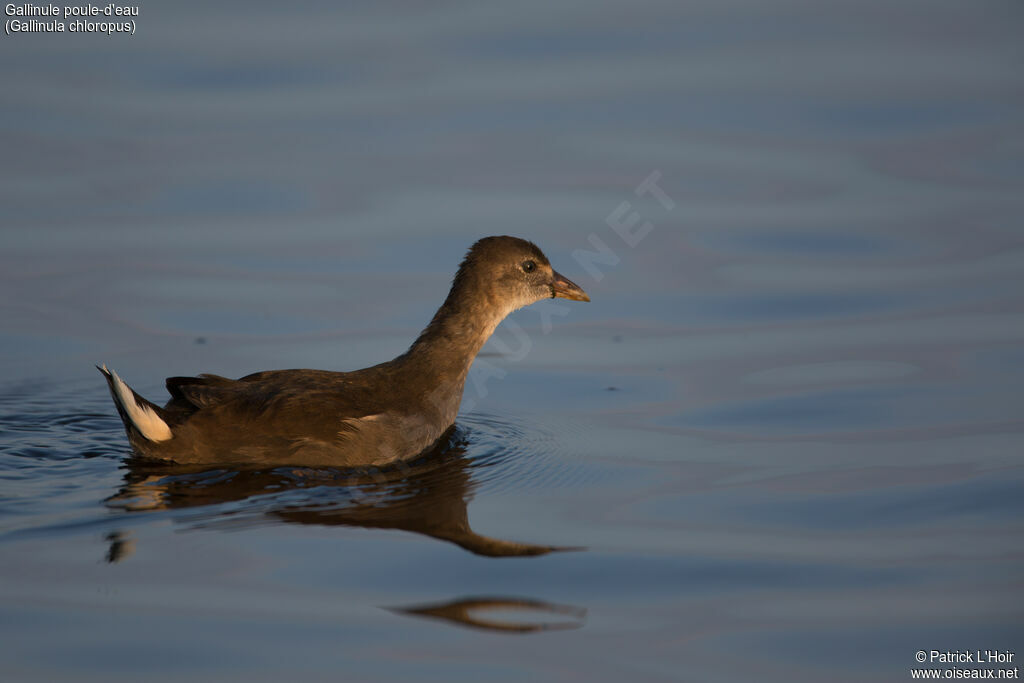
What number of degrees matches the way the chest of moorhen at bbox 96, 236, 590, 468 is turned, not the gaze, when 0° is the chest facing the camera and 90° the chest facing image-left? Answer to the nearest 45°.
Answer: approximately 270°
